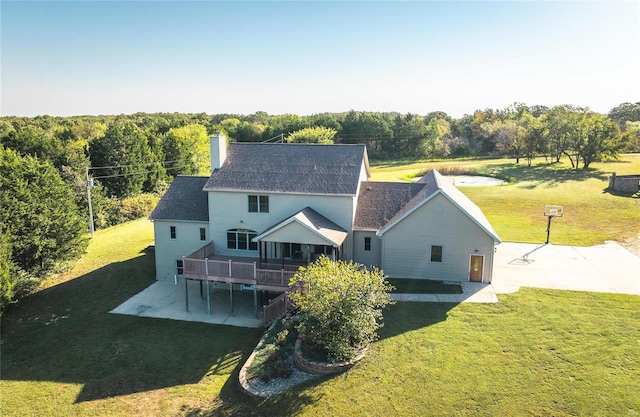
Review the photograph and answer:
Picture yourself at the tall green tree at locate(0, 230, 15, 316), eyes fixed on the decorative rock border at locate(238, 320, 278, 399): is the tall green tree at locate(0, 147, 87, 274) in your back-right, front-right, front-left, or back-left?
back-left

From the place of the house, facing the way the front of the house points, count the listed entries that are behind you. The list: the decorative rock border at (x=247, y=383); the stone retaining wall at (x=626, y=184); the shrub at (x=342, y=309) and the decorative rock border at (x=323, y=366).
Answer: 3

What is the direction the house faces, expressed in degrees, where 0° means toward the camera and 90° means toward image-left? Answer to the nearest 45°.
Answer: approximately 180°

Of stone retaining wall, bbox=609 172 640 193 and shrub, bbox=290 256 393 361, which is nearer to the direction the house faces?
the stone retaining wall

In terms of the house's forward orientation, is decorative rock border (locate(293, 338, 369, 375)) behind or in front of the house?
behind

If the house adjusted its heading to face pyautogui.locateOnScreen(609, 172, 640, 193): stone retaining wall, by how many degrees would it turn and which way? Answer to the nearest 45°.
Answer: approximately 45° to its right

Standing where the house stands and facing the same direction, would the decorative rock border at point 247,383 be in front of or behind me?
behind

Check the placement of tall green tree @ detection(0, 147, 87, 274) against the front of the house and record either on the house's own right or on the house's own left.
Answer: on the house's own left

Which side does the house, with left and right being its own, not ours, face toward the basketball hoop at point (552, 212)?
right

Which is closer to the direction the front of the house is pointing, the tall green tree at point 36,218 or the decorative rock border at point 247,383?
the tall green tree

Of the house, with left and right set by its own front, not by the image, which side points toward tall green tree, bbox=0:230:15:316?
left
